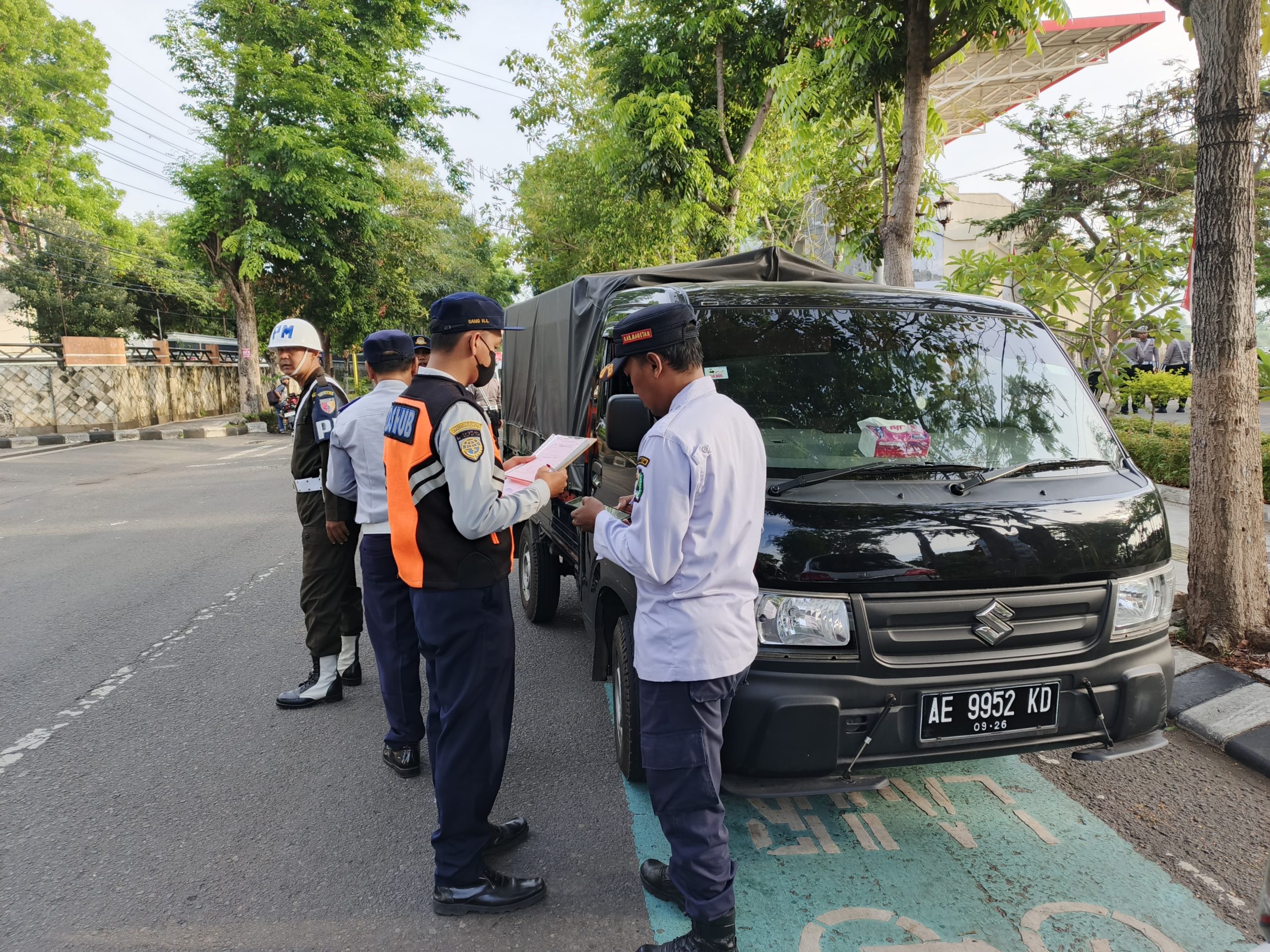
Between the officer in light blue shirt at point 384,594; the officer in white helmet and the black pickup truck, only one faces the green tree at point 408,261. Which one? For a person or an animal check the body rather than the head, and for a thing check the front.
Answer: the officer in light blue shirt

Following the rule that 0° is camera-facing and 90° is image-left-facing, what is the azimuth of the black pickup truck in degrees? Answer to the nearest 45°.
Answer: approximately 315°

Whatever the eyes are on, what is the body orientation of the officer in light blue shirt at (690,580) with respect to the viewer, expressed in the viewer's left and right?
facing away from the viewer and to the left of the viewer

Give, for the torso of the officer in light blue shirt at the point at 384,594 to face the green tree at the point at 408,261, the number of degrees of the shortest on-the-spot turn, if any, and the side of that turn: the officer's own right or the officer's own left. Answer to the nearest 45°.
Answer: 0° — they already face it

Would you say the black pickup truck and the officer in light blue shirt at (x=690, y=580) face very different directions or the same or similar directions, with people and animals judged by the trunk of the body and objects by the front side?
very different directions

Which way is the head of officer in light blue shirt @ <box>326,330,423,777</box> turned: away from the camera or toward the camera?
away from the camera

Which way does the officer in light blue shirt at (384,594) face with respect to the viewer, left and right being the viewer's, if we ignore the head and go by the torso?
facing away from the viewer
